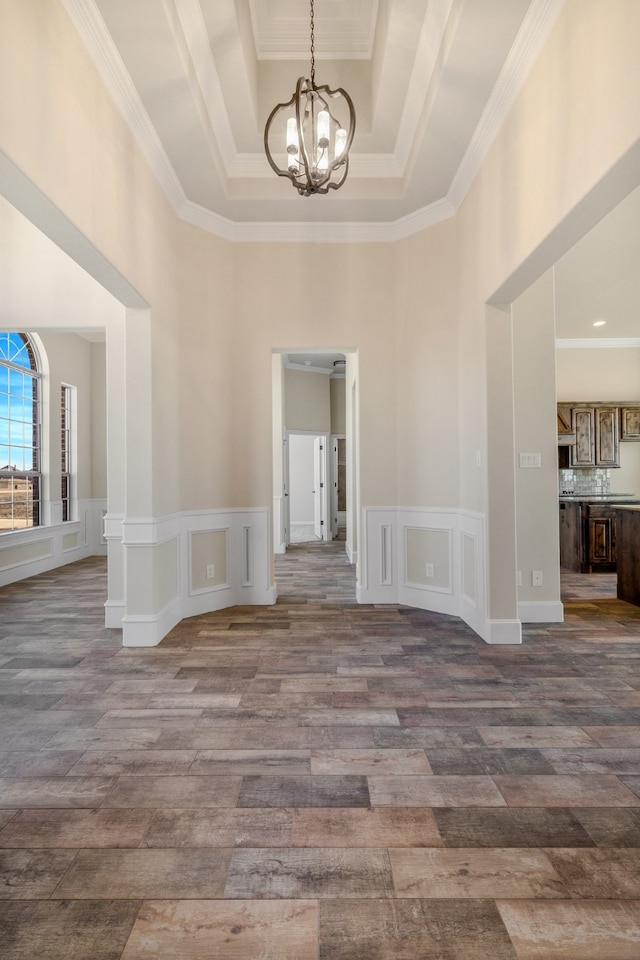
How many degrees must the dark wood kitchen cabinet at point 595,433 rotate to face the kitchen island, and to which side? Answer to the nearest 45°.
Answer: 0° — it already faces it

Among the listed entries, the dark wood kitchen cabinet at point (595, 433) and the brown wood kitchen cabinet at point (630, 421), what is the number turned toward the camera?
2

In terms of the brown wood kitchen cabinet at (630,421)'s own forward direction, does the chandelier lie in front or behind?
in front

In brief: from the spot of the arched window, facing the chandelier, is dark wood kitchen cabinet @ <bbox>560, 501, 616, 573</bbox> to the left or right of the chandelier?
left

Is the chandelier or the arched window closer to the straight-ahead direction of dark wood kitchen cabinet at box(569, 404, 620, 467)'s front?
the chandelier

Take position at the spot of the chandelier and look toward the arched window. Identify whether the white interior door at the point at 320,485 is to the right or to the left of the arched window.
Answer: right

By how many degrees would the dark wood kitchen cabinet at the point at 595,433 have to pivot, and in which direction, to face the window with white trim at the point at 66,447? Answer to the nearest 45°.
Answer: approximately 90° to its right

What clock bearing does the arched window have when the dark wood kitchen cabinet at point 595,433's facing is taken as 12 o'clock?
The arched window is roughly at 2 o'clock from the dark wood kitchen cabinet.

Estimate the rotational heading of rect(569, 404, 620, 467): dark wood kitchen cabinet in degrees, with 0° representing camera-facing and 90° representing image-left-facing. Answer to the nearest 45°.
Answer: approximately 0°

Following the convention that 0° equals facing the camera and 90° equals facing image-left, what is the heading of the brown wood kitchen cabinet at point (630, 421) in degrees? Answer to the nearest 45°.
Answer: approximately 0°

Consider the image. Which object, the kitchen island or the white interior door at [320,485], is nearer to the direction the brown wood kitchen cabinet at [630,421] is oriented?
the kitchen island

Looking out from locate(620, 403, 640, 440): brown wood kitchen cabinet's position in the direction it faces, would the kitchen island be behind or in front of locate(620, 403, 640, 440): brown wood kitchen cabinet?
in front
